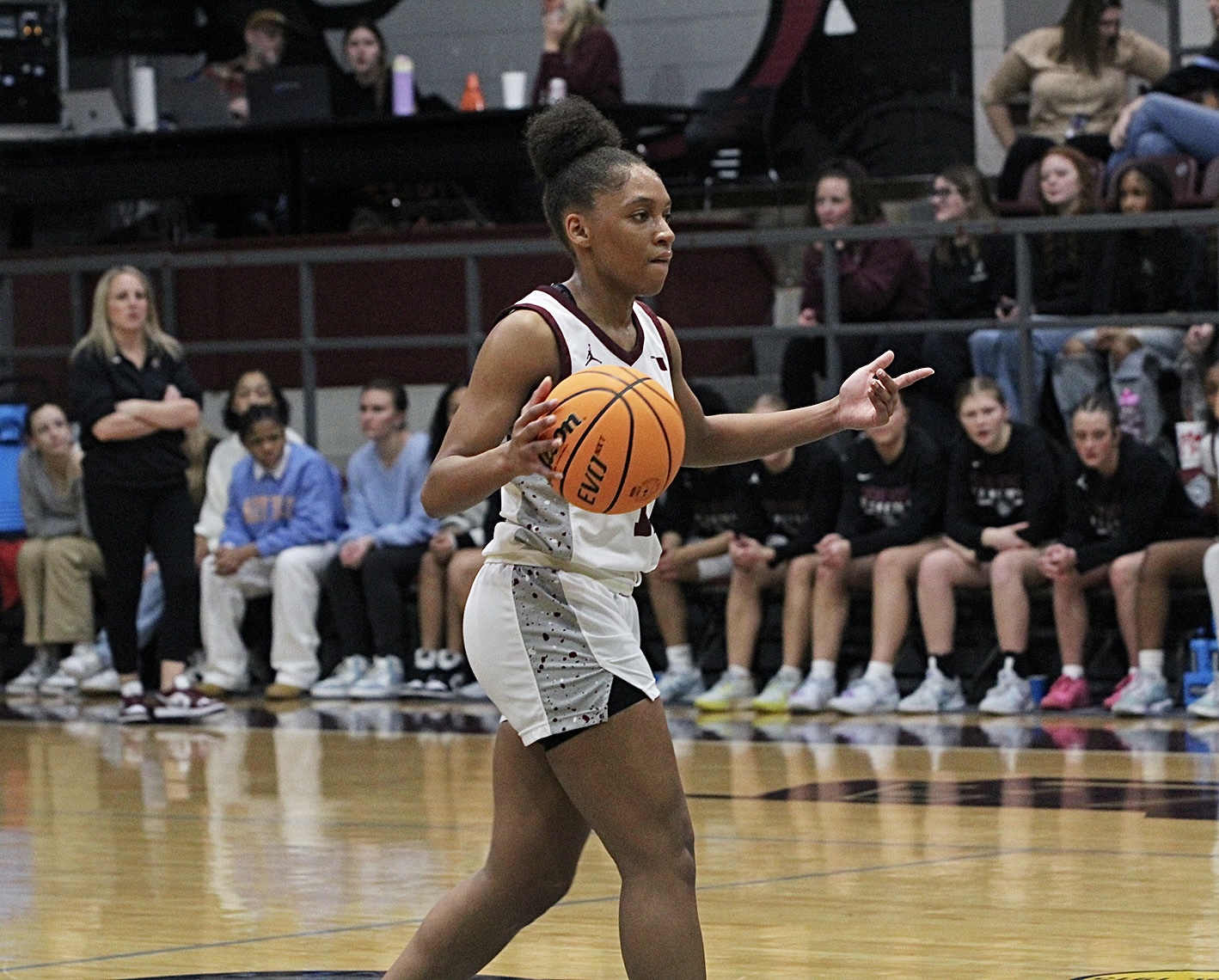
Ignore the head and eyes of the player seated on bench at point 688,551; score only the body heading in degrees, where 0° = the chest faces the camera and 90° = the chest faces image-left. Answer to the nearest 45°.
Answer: approximately 45°

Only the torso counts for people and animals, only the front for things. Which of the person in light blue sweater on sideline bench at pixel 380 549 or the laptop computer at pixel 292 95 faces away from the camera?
the laptop computer

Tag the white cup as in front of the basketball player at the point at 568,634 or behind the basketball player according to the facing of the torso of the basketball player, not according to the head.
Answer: behind

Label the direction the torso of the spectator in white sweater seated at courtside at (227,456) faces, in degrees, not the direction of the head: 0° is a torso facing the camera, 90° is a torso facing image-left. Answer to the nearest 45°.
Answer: approximately 0°

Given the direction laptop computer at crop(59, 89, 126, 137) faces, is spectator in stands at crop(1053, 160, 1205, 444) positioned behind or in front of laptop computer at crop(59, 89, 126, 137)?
behind

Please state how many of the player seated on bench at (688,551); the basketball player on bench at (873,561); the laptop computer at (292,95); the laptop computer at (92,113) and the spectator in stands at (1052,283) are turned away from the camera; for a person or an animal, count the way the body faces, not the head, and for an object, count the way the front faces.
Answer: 2

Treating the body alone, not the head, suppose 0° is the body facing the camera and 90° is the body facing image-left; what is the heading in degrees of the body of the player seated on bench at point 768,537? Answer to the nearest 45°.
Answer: approximately 45°

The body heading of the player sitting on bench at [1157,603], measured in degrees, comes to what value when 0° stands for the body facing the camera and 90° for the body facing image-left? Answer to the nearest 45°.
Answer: approximately 45°

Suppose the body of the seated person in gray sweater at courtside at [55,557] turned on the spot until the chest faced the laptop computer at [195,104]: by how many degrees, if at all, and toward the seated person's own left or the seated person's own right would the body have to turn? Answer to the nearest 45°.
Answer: approximately 180°

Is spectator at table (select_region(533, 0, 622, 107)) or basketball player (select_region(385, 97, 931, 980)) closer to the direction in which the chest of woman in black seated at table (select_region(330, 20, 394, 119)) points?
the basketball player

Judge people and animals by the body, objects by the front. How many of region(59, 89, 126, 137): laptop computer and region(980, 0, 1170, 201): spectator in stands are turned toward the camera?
1

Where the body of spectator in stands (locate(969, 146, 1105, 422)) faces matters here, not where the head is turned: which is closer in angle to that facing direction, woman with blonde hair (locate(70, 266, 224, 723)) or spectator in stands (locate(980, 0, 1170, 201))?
the woman with blonde hair
